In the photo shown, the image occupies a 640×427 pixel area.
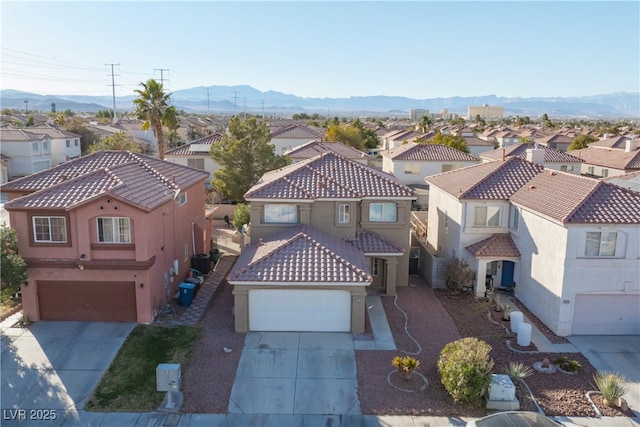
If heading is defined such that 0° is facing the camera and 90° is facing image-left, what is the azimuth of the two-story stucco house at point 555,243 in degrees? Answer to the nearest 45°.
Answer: approximately 0°

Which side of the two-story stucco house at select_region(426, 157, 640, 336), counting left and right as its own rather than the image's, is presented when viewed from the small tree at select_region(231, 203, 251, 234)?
right

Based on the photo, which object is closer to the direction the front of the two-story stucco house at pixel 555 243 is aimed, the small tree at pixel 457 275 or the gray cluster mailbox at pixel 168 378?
the gray cluster mailbox

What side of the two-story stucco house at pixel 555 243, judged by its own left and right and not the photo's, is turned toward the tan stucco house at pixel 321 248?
right

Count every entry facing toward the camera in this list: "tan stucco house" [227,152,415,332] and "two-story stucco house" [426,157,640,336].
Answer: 2

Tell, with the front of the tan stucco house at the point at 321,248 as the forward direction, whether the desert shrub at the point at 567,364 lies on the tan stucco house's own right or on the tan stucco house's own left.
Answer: on the tan stucco house's own left

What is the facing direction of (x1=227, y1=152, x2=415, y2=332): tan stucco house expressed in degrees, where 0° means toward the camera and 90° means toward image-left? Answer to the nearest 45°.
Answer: approximately 0°

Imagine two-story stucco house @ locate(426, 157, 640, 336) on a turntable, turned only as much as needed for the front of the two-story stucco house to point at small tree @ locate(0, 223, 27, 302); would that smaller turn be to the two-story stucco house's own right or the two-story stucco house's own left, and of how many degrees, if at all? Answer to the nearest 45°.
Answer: approximately 45° to the two-story stucco house's own right

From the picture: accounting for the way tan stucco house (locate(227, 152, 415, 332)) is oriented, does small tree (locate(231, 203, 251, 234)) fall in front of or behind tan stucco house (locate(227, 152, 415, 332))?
behind
